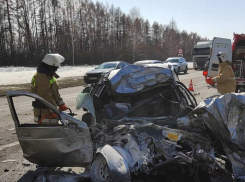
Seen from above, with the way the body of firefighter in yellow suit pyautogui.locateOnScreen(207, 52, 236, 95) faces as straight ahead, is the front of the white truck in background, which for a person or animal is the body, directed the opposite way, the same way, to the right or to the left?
to the left

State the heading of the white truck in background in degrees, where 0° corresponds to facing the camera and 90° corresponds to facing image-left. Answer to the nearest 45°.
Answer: approximately 0°

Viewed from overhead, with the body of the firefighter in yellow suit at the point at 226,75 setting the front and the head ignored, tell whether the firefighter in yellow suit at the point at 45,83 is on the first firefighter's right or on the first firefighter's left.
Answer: on the first firefighter's left

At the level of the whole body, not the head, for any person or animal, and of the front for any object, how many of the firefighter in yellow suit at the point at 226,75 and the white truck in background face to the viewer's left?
1

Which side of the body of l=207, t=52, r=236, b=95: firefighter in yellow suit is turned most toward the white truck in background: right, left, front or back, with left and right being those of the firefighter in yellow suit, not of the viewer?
right

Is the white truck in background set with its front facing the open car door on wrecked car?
yes

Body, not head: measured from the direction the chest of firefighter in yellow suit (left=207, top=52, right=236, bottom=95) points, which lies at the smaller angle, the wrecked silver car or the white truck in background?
the wrecked silver car

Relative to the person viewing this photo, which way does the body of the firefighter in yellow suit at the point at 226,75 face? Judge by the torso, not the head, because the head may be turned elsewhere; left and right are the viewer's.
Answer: facing to the left of the viewer

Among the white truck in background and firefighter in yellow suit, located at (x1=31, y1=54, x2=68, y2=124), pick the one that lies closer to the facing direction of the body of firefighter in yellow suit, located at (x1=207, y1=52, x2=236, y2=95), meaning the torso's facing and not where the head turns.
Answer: the firefighter in yellow suit

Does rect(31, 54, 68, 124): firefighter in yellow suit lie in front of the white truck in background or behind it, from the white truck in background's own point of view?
in front
